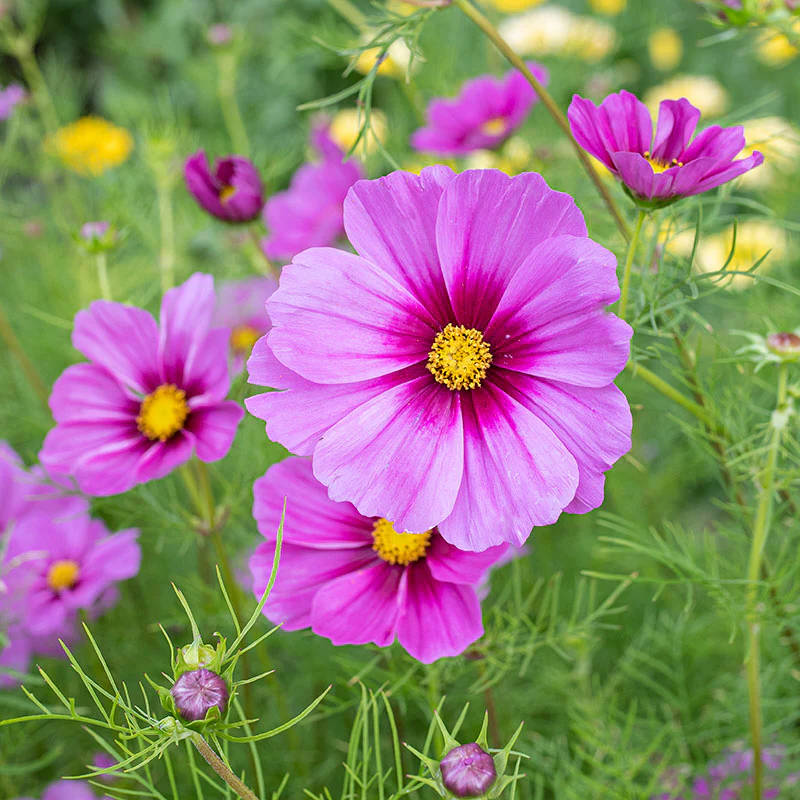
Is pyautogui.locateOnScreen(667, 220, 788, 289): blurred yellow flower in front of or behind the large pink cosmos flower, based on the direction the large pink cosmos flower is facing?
behind

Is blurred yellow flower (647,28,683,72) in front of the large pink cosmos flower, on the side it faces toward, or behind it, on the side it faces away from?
behind

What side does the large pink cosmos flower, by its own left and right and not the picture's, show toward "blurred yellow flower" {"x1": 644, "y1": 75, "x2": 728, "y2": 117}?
back

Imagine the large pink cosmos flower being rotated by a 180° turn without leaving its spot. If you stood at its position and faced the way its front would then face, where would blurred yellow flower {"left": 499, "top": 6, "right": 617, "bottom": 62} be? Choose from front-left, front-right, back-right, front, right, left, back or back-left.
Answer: front

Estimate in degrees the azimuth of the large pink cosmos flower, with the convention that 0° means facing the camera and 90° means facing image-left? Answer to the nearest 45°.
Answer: approximately 0°

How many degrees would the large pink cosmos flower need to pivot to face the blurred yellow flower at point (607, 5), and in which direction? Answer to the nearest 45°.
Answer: approximately 180°

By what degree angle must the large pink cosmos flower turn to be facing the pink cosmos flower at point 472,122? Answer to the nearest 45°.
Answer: approximately 180°
